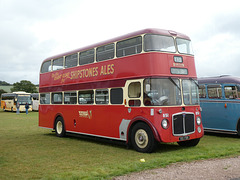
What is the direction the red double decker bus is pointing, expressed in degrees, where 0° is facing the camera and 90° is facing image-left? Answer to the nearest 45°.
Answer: approximately 315°

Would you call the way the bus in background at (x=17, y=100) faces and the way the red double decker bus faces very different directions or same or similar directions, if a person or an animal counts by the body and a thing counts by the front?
same or similar directions

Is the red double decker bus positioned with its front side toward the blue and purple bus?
no

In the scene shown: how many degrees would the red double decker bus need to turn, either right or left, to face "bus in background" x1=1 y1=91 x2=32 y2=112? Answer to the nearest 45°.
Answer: approximately 180°

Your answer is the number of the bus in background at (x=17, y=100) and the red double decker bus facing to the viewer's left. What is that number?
0

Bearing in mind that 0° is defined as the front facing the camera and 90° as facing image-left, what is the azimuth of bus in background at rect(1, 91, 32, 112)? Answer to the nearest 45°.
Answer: approximately 315°

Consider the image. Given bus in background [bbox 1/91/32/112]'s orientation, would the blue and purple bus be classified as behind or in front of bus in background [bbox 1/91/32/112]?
in front
